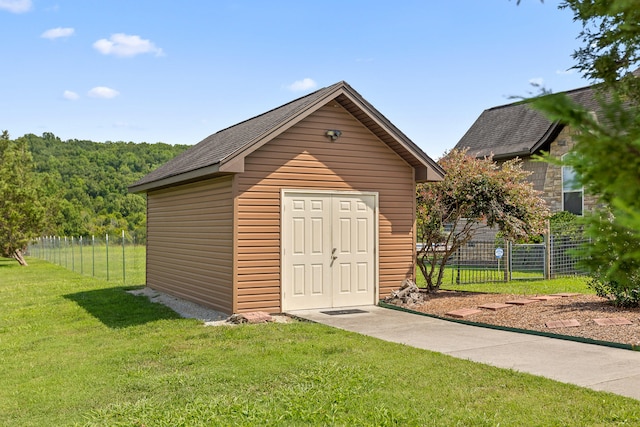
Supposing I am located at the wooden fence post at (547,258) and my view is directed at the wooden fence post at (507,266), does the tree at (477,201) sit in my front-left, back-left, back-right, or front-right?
front-left

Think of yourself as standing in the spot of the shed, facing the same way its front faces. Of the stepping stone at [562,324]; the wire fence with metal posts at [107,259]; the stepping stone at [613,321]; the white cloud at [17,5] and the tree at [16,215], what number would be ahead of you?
2

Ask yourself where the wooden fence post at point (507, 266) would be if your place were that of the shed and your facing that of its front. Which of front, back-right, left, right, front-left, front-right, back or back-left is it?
left

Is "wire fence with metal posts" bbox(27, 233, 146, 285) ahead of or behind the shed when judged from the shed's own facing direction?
behind

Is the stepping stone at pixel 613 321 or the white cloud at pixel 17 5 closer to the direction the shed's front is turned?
the stepping stone

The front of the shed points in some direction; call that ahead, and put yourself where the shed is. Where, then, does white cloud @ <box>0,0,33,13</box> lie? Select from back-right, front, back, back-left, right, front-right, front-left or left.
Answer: back

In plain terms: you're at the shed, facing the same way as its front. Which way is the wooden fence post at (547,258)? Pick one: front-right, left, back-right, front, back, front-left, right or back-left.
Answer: left

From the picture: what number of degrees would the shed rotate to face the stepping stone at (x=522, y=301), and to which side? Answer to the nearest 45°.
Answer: approximately 45° to its left

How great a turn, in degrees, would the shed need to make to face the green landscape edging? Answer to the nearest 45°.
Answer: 0° — it already faces it

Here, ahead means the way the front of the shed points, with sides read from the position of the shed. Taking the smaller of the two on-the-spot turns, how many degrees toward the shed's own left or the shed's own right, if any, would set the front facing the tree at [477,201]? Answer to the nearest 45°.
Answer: approximately 45° to the shed's own left

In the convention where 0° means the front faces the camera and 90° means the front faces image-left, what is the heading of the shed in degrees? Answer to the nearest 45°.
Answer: approximately 315°

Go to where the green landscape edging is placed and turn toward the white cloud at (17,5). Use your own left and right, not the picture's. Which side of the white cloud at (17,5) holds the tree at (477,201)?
right

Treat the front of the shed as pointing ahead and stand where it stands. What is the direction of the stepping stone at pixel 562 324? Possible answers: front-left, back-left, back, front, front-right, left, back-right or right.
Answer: front
